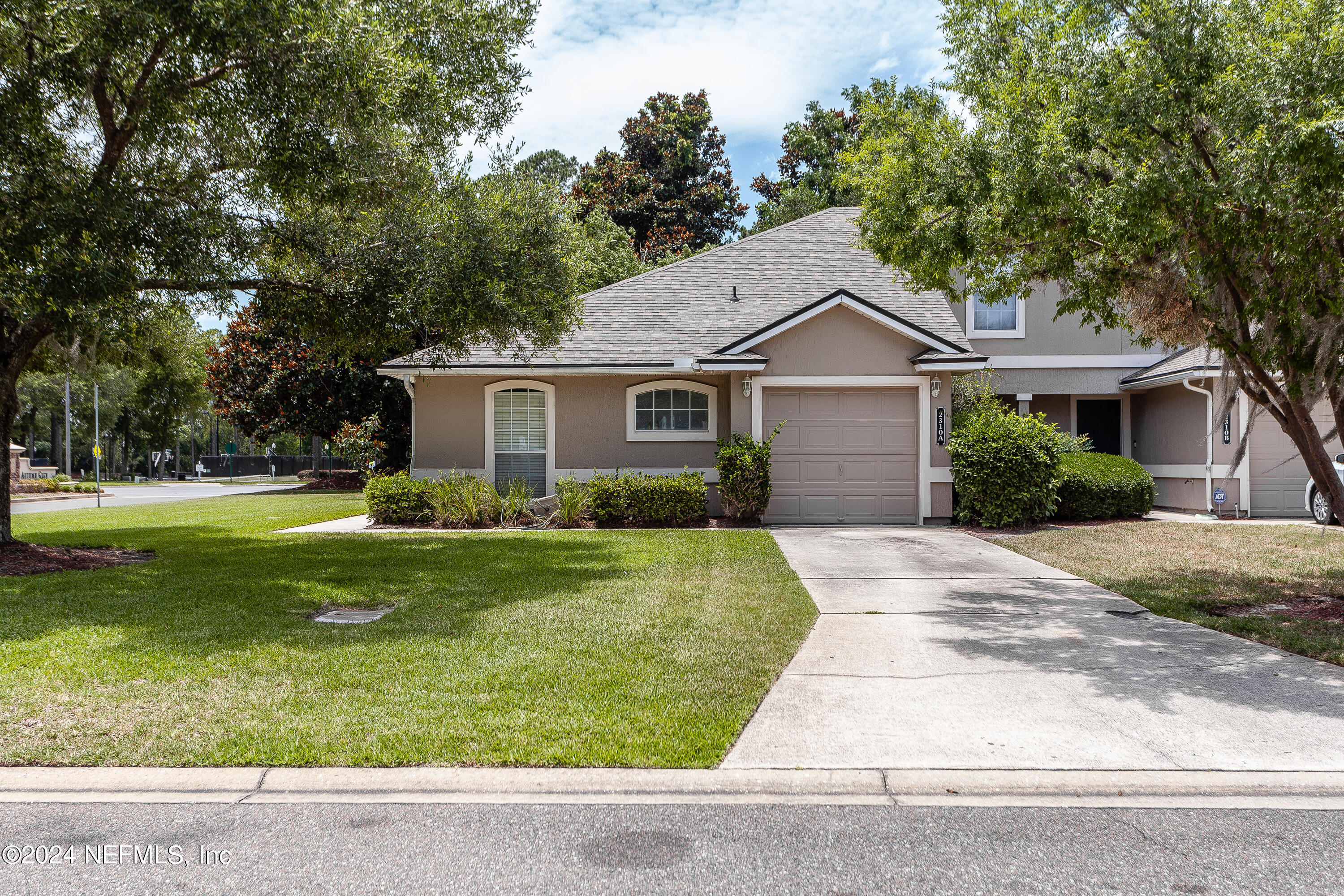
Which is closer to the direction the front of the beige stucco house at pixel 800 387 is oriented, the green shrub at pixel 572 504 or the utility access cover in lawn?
the utility access cover in lawn

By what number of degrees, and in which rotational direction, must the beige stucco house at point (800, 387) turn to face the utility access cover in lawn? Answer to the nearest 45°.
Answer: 0° — it already faces it

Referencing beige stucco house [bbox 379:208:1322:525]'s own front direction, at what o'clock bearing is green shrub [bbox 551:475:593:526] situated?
The green shrub is roughly at 2 o'clock from the beige stucco house.

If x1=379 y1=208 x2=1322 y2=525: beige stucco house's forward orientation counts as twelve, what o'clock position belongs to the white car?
The white car is roughly at 9 o'clock from the beige stucco house.

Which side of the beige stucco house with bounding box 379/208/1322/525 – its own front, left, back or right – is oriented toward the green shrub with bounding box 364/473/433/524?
right

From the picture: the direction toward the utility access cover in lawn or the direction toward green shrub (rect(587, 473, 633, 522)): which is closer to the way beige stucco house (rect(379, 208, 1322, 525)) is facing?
the utility access cover in lawn

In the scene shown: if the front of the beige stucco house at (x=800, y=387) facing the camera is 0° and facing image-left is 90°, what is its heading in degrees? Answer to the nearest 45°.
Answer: approximately 0°

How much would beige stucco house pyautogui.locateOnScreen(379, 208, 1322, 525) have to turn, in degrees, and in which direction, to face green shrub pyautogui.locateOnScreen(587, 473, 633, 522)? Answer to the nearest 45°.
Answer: approximately 45° to its right
